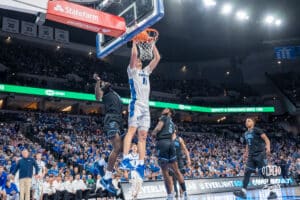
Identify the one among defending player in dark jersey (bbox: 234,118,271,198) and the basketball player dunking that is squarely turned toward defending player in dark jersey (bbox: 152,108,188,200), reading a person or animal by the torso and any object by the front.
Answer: defending player in dark jersey (bbox: 234,118,271,198)

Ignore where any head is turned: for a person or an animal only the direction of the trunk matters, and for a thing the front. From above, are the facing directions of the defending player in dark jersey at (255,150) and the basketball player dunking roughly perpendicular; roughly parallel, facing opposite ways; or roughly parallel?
roughly perpendicular

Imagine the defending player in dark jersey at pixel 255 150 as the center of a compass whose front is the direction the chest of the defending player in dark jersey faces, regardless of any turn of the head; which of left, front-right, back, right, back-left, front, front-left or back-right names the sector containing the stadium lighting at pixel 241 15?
back-right

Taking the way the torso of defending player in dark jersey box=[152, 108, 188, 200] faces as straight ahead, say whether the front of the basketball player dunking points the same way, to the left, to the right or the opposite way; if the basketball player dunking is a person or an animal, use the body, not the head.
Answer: the opposite way

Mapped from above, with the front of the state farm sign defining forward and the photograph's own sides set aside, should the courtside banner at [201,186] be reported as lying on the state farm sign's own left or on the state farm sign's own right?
on the state farm sign's own left
